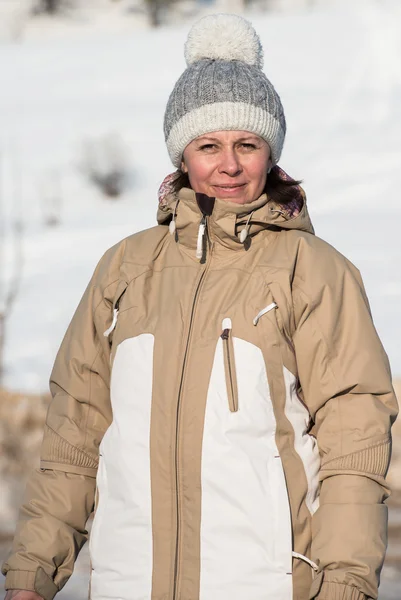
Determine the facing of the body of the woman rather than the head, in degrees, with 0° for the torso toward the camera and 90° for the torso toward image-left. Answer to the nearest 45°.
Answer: approximately 0°
